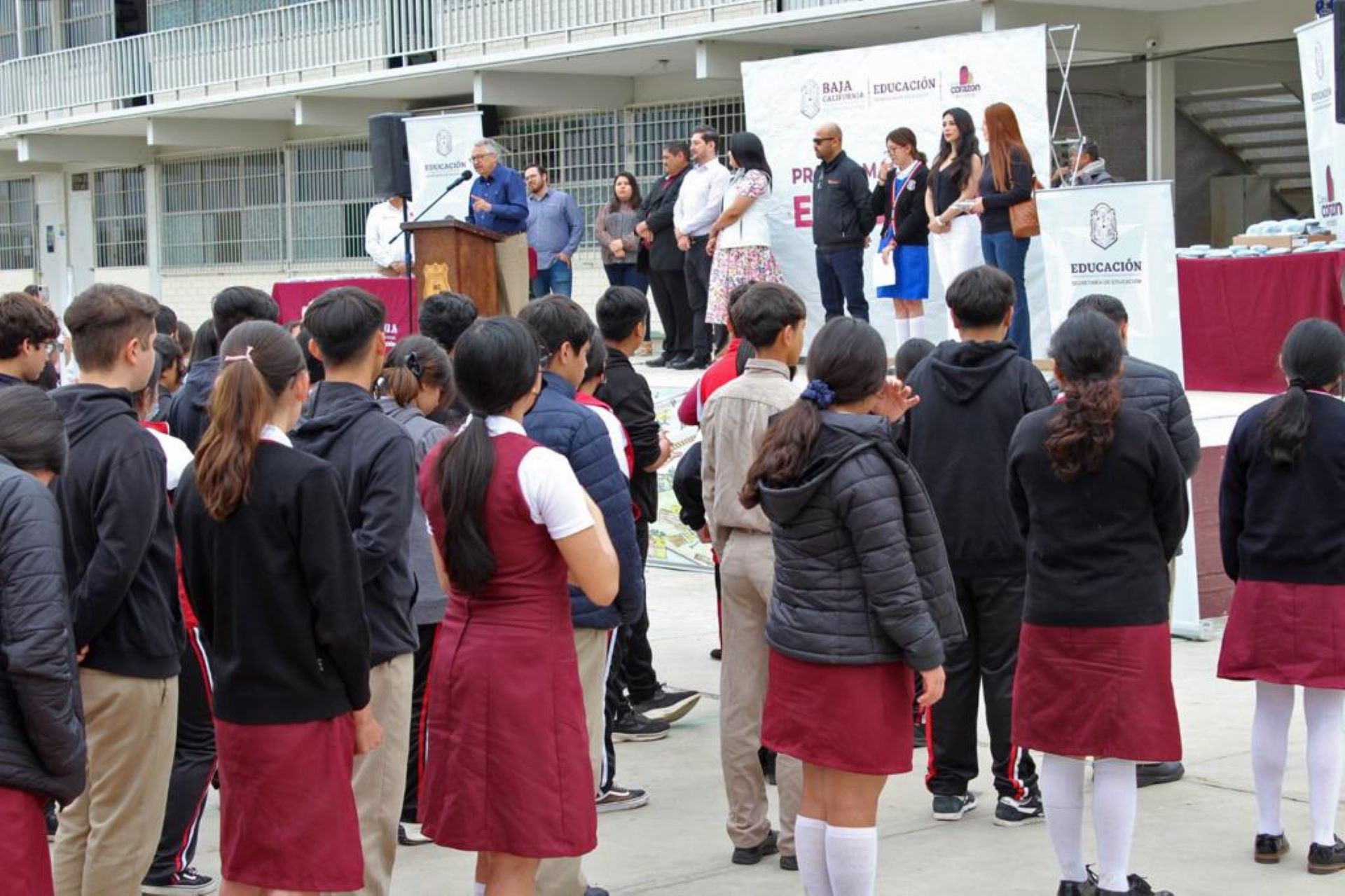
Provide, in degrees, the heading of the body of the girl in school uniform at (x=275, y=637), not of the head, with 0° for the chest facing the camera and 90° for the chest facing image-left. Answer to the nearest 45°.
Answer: approximately 225°

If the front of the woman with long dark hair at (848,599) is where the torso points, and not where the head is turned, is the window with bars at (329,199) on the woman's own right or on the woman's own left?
on the woman's own left

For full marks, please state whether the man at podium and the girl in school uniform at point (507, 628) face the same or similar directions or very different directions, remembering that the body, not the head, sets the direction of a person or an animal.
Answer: very different directions

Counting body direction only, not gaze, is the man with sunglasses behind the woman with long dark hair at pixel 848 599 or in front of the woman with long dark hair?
in front

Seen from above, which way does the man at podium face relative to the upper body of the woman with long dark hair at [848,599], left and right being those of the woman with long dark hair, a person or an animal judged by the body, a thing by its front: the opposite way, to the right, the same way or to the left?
the opposite way

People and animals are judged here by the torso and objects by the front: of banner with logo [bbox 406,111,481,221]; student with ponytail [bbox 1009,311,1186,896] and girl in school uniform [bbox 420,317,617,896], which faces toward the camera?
the banner with logo

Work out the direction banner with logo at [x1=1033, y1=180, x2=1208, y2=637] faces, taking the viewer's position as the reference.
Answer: facing the viewer

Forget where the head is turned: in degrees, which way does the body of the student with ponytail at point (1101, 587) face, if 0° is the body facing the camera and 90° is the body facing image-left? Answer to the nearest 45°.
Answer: approximately 180°

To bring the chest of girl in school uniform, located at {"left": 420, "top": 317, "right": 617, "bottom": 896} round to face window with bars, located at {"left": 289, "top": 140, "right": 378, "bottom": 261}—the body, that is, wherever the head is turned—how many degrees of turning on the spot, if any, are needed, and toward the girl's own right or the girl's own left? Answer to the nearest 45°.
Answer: approximately 45° to the girl's own left

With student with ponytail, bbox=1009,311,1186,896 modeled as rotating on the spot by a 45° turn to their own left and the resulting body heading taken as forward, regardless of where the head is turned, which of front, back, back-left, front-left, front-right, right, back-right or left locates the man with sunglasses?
front-right

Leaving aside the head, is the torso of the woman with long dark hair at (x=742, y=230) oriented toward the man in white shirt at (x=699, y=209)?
no

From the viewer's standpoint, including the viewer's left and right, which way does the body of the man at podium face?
facing the viewer and to the left of the viewer

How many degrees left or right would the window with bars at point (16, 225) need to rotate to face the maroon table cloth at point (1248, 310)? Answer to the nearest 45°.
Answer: approximately 45° to its left

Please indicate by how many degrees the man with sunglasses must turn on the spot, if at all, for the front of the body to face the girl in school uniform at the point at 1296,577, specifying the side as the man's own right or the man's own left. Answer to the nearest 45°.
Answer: approximately 45° to the man's own left

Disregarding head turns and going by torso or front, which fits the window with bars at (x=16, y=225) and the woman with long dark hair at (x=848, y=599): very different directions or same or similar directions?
very different directions

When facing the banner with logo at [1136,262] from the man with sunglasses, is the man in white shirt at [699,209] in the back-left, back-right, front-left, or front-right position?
back-right

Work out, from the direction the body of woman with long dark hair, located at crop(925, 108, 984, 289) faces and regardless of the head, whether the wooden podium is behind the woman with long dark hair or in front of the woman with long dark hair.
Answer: in front

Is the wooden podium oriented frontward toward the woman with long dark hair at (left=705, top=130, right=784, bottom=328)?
no
